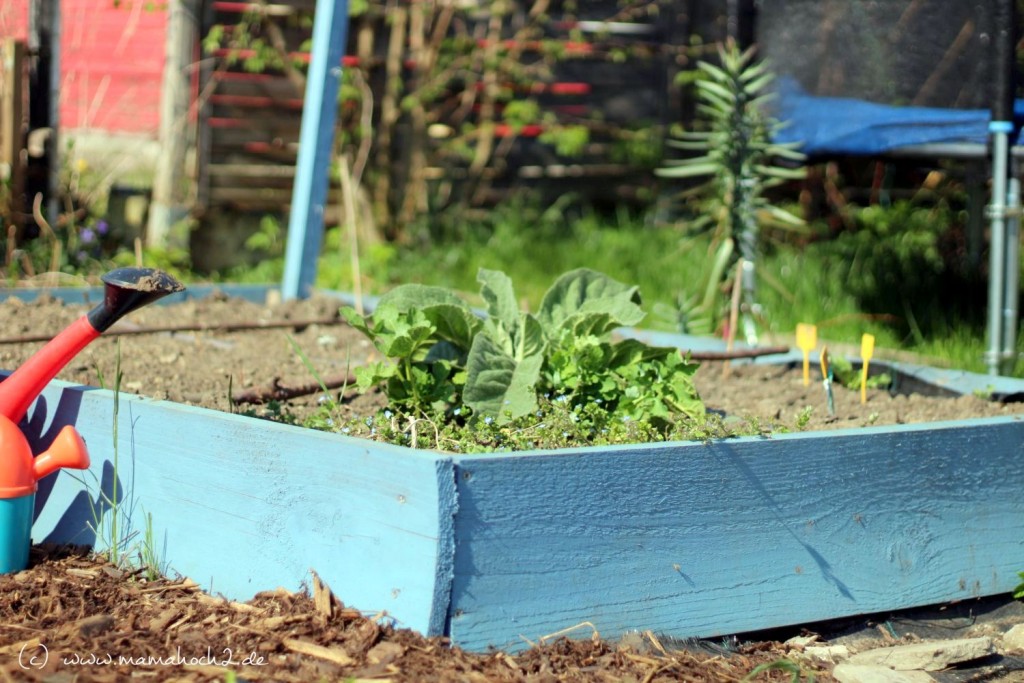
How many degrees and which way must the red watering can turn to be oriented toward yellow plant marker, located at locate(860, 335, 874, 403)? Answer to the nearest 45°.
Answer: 0° — it already faces it

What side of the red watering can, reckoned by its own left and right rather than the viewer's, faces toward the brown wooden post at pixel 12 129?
left

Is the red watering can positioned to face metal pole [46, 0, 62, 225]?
no

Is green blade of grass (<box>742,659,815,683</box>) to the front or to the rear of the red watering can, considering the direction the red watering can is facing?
to the front

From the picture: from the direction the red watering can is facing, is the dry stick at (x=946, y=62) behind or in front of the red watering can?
in front

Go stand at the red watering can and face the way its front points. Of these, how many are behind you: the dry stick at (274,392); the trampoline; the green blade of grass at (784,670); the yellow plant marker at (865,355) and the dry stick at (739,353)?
0

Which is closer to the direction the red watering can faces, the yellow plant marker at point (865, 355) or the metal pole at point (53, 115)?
the yellow plant marker

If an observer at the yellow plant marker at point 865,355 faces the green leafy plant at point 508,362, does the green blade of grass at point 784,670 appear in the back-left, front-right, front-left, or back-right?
front-left

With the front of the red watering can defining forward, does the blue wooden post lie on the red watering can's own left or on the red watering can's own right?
on the red watering can's own left

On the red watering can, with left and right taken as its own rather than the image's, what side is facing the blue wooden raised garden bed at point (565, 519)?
front

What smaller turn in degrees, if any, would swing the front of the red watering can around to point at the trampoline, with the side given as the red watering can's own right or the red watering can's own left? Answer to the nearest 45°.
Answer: approximately 45° to the red watering can's own left

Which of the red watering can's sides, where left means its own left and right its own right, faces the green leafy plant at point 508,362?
front

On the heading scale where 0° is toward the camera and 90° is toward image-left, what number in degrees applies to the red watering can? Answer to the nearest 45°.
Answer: approximately 270°
